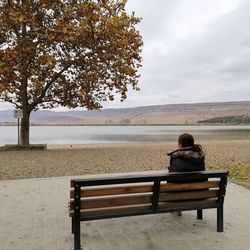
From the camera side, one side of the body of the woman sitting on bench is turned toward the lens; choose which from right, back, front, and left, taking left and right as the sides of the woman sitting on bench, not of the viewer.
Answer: back

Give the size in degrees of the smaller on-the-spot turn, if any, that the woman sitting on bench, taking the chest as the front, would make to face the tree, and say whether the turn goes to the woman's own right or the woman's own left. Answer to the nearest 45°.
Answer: approximately 45° to the woman's own left

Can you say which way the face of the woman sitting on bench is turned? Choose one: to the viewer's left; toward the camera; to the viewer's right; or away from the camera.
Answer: away from the camera
